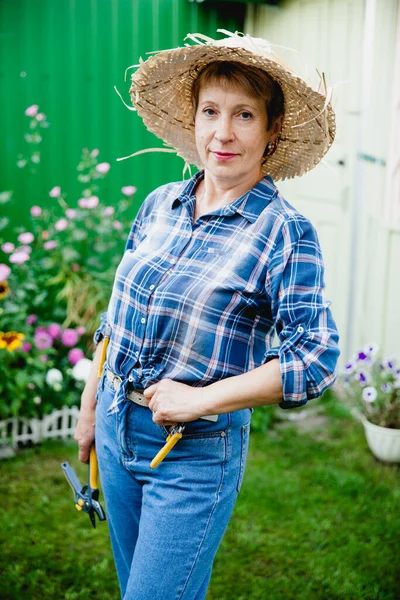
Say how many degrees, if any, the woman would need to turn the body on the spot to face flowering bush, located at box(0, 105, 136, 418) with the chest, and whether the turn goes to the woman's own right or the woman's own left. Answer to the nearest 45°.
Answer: approximately 135° to the woman's own right

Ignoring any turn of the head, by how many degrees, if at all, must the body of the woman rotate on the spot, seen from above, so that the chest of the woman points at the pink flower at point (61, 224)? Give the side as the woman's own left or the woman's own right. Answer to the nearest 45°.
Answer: approximately 135° to the woman's own right

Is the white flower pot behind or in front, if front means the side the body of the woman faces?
behind

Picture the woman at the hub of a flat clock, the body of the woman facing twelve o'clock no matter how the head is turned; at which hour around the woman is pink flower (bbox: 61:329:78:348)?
The pink flower is roughly at 4 o'clock from the woman.

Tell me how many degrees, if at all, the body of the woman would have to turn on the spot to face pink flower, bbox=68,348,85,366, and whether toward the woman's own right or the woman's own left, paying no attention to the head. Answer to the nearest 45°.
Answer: approximately 135° to the woman's own right

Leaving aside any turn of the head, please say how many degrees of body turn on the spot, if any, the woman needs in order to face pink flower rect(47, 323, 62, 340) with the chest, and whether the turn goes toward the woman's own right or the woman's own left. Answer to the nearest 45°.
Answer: approximately 135° to the woman's own right

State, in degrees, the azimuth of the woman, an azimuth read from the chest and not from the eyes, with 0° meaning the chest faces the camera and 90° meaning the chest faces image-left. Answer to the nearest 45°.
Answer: approximately 45°

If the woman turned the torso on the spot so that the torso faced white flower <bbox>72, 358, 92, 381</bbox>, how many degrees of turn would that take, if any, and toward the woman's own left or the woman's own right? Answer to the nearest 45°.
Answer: approximately 135° to the woman's own right
